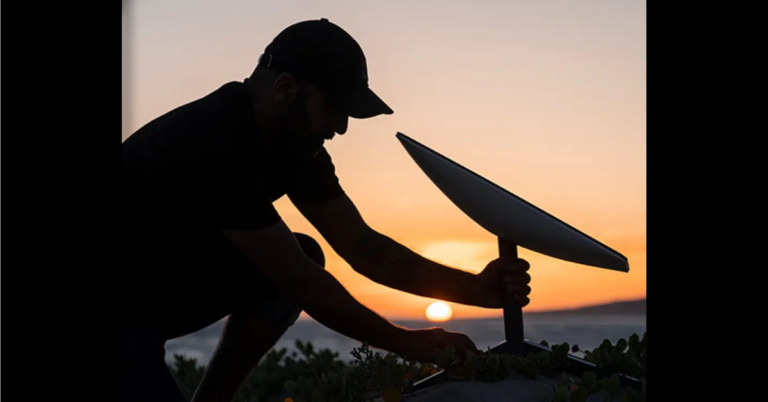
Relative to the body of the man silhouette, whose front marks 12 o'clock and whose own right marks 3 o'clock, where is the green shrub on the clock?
The green shrub is roughly at 12 o'clock from the man silhouette.

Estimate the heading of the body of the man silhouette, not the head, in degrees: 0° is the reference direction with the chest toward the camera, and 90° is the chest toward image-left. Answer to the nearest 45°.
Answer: approximately 270°
